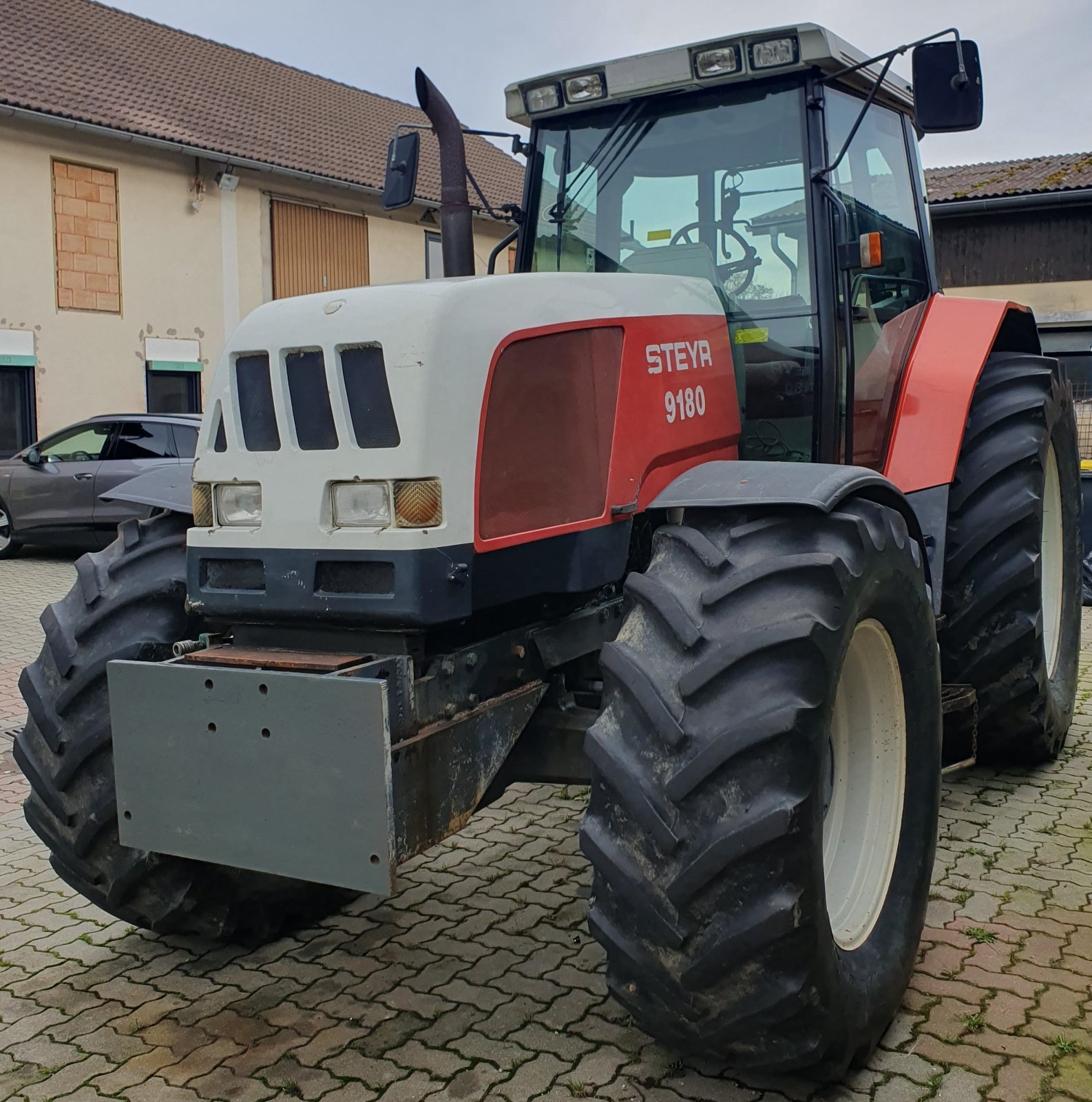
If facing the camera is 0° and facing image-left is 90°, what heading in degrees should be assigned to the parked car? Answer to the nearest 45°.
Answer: approximately 90°

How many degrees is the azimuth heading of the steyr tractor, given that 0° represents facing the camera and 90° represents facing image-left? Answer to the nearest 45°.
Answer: approximately 45°

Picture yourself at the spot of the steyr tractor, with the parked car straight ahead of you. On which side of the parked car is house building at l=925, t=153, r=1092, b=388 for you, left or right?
right

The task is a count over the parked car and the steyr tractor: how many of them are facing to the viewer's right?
0

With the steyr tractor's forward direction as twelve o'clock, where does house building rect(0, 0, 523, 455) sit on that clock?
The house building is roughly at 4 o'clock from the steyr tractor.

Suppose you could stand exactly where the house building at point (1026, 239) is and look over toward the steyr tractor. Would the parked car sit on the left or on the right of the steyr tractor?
right

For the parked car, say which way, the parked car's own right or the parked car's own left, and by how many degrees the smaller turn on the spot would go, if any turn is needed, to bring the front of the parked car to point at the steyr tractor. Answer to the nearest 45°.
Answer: approximately 90° to the parked car's own left

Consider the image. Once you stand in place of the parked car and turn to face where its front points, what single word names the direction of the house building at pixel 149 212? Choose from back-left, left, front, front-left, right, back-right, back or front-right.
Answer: right
